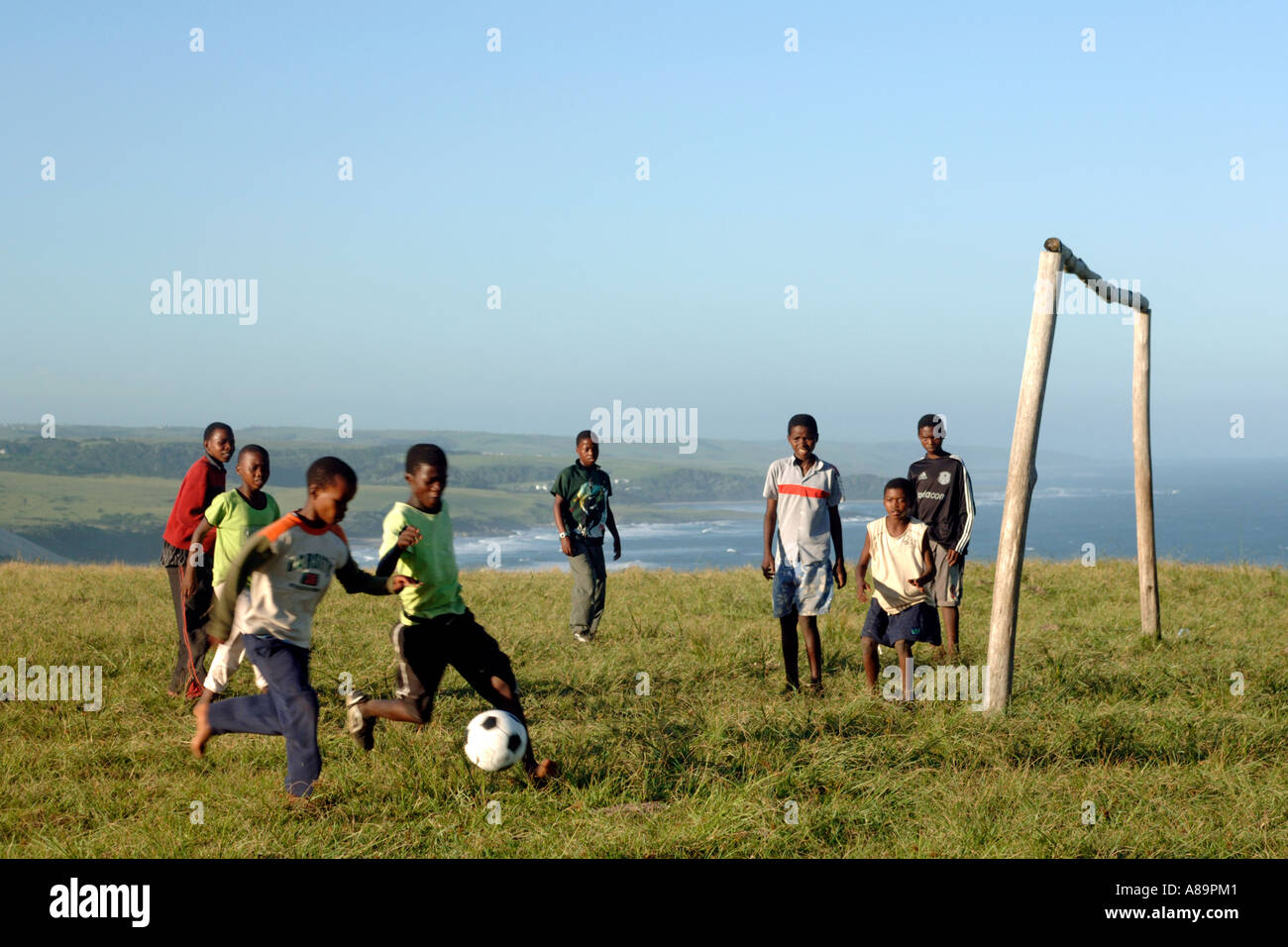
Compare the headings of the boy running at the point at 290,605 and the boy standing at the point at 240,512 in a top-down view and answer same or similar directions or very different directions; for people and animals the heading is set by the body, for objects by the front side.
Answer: same or similar directions

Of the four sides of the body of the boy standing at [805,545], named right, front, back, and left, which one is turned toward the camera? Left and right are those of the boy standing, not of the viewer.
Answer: front

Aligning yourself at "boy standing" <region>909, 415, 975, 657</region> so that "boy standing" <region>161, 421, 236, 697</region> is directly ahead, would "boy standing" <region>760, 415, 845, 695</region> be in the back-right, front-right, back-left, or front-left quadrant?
front-left

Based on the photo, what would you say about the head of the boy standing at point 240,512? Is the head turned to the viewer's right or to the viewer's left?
to the viewer's right

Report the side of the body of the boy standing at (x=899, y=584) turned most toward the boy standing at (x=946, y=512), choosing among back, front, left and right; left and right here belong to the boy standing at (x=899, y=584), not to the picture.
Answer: back

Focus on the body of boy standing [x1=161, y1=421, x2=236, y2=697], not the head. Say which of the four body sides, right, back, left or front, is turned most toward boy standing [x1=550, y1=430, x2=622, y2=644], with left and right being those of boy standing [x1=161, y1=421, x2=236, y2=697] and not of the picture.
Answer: left

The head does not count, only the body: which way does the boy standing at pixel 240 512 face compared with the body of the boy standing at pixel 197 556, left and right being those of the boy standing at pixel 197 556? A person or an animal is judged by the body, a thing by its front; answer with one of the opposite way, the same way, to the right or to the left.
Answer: the same way

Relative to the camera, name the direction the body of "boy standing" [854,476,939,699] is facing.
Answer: toward the camera

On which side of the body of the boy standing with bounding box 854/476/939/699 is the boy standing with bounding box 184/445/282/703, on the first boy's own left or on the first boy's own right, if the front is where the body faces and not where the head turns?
on the first boy's own right

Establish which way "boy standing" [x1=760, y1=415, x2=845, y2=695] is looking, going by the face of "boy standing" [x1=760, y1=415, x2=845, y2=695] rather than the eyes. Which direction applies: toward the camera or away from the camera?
toward the camera

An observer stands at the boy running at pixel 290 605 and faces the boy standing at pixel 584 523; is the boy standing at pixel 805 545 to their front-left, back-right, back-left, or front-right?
front-right

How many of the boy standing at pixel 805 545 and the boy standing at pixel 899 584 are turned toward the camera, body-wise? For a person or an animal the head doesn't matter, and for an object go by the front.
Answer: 2

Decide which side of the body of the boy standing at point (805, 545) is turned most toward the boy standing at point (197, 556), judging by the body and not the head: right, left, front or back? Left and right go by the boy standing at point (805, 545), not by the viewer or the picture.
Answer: right
